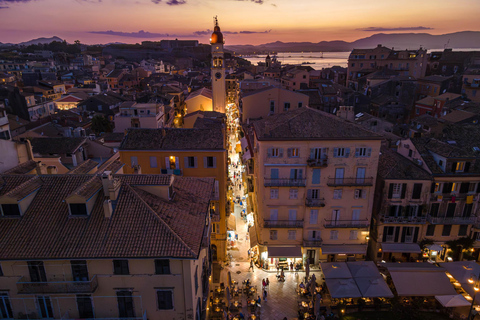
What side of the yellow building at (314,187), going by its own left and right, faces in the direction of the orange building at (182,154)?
right

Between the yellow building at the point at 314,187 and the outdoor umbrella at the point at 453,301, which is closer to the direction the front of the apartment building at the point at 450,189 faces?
the outdoor umbrella

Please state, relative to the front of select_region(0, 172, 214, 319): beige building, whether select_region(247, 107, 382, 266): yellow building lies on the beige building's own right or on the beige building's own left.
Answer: on the beige building's own left

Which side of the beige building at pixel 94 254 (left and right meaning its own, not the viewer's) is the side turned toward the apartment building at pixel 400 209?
left

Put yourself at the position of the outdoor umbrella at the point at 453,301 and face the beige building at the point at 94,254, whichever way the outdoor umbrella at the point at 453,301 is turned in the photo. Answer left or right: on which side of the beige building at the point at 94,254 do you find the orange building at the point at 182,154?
right

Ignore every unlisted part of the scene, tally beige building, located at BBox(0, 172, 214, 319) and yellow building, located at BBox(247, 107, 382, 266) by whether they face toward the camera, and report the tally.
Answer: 2

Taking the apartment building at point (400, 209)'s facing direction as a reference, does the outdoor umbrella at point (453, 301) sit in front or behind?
in front

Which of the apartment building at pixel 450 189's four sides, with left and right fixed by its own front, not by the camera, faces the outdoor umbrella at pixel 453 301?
front

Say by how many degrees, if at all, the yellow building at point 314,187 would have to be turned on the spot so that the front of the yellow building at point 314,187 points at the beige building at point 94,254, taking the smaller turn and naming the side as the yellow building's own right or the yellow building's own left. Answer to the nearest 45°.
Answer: approximately 45° to the yellow building's own right

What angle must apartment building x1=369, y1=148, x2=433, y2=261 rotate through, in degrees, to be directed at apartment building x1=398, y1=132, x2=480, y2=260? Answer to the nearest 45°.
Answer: approximately 135° to its left

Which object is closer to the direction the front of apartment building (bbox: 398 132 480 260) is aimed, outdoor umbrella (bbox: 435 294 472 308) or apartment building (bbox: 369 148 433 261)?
the outdoor umbrella

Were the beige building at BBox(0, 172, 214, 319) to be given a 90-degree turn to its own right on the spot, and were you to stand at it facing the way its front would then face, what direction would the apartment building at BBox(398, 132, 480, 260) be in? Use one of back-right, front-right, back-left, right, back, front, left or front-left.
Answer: back
